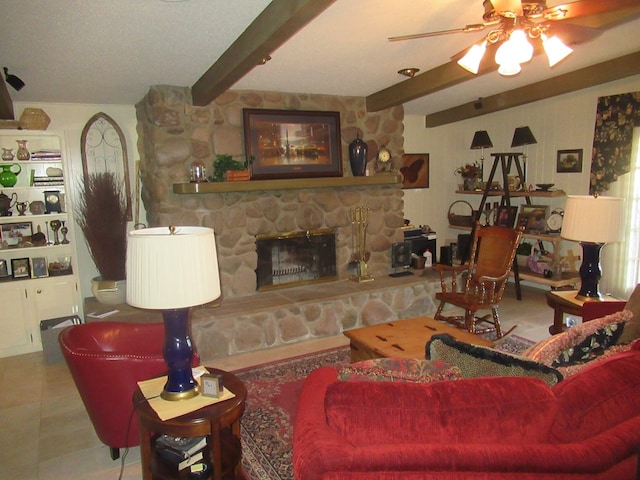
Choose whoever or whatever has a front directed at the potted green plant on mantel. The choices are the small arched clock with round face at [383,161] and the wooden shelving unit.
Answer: the wooden shelving unit

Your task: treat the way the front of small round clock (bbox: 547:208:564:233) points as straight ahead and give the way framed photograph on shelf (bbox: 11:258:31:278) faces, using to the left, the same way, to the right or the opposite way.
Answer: to the left

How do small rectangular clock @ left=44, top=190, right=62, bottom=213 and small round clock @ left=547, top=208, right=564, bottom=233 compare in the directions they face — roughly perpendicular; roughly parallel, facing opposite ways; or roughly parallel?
roughly perpendicular

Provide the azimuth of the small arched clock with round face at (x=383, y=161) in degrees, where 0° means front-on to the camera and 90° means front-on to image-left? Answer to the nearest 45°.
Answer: approximately 315°

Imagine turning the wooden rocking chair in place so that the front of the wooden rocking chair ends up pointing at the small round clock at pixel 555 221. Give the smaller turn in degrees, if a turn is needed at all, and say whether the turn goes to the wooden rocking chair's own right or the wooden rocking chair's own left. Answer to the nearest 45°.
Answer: approximately 180°

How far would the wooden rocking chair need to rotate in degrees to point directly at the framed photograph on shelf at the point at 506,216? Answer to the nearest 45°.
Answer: approximately 135° to its right
